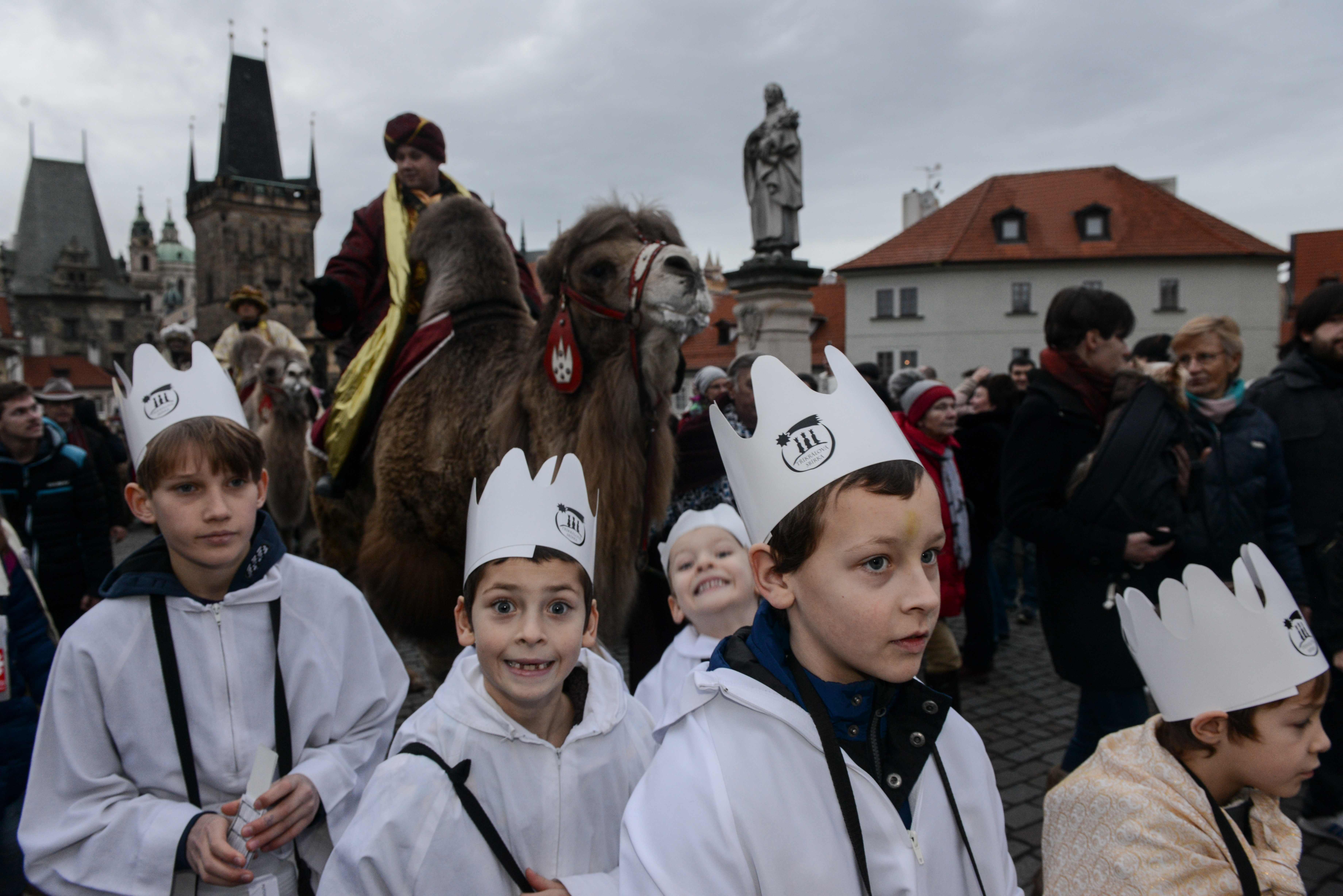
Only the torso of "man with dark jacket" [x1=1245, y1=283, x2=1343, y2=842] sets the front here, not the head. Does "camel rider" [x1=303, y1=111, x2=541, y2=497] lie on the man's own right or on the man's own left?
on the man's own right

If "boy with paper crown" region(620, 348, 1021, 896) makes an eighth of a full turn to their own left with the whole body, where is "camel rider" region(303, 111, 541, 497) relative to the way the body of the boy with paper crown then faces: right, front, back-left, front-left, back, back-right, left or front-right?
back-left

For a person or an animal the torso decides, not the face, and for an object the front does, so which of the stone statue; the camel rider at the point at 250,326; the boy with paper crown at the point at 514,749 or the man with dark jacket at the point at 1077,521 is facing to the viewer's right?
the man with dark jacket

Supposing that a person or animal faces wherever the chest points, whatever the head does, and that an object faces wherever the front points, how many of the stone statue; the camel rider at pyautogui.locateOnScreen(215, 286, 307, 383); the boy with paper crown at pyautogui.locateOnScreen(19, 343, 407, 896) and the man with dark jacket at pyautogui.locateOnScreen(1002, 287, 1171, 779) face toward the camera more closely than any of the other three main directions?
3

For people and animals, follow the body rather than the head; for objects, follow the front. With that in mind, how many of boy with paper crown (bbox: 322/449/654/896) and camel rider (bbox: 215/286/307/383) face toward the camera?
2

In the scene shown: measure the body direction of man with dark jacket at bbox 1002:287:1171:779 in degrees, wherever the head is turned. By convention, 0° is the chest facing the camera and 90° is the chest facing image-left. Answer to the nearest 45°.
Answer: approximately 270°

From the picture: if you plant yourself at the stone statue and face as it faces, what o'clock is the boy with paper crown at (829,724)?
The boy with paper crown is roughly at 12 o'clock from the stone statue.

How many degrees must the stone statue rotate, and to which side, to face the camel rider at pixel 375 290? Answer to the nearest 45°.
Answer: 0° — it already faces them

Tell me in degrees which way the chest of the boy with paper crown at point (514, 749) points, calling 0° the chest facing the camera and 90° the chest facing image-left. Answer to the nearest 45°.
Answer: approximately 0°

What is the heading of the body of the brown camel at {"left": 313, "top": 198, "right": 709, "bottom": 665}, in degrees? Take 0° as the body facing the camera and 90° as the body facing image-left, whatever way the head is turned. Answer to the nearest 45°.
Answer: approximately 315°

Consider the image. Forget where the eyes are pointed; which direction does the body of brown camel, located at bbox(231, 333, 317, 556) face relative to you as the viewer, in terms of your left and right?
facing the viewer and to the right of the viewer

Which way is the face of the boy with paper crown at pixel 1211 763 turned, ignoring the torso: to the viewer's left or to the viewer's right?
to the viewer's right
